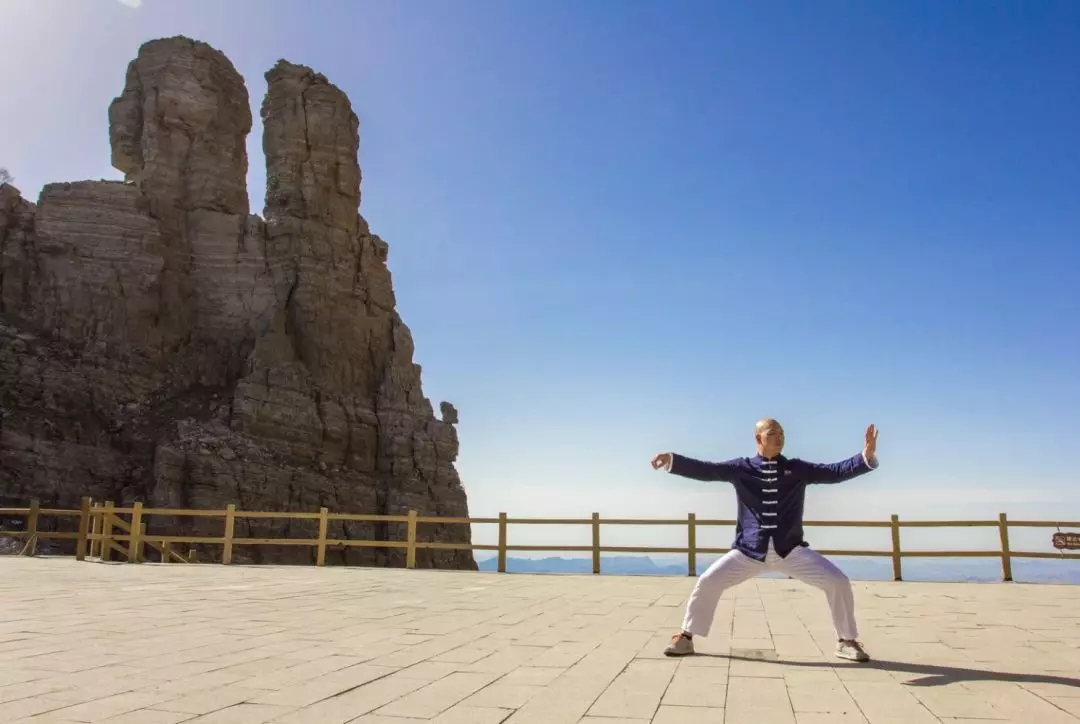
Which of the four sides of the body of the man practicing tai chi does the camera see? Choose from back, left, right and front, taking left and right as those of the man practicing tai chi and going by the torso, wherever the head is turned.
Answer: front
